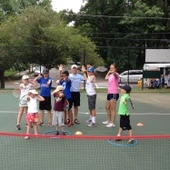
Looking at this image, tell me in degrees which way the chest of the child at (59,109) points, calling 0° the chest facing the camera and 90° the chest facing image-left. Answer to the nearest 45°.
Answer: approximately 0°

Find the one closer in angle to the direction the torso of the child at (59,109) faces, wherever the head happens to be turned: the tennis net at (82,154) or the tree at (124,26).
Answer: the tennis net

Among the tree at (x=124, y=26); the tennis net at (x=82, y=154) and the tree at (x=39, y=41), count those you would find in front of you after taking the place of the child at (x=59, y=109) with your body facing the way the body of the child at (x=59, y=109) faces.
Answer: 1

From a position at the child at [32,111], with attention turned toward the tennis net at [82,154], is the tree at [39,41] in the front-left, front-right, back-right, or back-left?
back-left

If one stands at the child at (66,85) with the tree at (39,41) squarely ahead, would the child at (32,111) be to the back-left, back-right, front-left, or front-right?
back-left

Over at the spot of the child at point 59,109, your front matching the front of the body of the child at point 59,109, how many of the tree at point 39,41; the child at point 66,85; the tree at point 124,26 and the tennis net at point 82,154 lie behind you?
3

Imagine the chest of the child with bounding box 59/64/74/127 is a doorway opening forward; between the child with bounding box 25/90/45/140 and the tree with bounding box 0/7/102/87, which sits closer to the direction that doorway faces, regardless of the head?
the child

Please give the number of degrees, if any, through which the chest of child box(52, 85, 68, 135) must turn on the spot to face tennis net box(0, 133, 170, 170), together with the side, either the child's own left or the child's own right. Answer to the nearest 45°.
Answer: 0° — they already face it

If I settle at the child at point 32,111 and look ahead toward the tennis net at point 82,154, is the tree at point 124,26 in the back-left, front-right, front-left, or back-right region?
back-left

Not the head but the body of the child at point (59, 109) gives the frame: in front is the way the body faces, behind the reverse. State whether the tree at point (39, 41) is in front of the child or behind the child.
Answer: behind

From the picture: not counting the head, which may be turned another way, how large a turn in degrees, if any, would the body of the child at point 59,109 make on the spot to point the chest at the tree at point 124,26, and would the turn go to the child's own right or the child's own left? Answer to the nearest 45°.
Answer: approximately 180°

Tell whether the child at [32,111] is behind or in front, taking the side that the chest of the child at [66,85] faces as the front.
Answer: in front

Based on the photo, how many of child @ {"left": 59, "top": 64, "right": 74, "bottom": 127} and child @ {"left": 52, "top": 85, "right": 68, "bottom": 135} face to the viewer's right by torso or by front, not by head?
0

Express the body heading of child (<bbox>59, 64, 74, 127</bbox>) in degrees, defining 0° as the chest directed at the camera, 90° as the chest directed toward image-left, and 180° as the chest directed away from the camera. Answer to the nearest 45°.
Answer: approximately 45°

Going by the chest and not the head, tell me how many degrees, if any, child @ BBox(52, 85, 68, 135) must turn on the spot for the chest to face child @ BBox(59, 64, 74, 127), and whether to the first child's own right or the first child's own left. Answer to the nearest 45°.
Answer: approximately 180°

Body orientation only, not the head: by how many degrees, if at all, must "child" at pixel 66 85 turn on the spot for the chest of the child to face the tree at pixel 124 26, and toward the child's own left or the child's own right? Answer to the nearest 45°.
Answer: approximately 135° to the child's own right

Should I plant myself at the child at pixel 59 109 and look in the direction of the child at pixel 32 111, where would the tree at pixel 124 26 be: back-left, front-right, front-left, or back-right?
back-right
